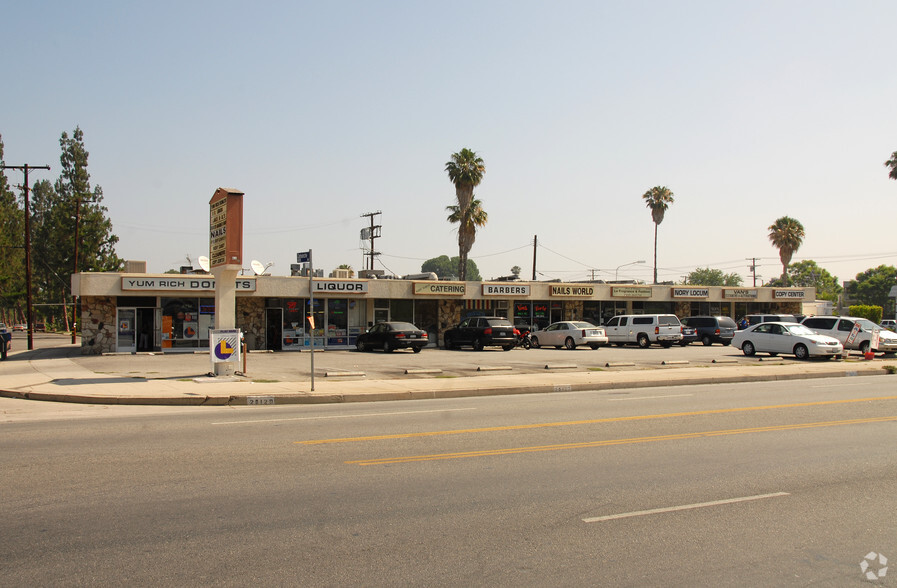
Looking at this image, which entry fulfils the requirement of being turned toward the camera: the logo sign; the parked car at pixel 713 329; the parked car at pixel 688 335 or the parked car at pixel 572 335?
the logo sign

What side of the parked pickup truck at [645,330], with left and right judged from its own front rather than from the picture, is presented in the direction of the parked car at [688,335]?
right

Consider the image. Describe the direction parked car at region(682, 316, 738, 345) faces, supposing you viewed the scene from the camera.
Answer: facing away from the viewer and to the left of the viewer

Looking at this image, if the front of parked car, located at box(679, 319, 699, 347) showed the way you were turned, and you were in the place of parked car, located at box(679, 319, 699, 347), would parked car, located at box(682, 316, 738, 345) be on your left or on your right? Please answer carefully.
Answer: on your right

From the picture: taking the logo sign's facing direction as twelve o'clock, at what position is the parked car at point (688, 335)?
The parked car is roughly at 8 o'clock from the logo sign.

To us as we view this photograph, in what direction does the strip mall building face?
facing the viewer and to the right of the viewer

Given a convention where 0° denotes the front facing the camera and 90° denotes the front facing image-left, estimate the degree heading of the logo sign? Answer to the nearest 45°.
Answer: approximately 0°

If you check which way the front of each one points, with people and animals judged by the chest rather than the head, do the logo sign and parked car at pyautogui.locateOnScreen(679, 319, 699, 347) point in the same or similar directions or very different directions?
very different directions

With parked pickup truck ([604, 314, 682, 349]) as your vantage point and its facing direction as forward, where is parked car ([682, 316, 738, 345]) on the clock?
parked car ([682, 316, 738, 345]) is roughly at 3 o'clock from parked pickup truck ([604, 314, 682, 349]).

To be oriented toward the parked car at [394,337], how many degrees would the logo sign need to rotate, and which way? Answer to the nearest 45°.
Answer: approximately 135° to its left

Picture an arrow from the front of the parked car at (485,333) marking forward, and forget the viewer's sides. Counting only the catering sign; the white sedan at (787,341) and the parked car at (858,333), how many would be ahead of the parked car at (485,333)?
1

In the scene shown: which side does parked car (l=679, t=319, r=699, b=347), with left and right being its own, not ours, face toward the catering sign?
left

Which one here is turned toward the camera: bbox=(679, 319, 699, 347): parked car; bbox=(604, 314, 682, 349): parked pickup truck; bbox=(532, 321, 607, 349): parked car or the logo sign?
the logo sign

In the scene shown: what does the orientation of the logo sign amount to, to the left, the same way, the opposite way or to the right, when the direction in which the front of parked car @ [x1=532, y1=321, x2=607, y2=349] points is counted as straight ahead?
the opposite way

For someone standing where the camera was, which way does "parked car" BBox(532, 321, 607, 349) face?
facing away from the viewer and to the left of the viewer

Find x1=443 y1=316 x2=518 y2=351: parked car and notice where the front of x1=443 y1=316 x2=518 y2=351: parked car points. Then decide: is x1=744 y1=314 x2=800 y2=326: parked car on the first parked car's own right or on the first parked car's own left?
on the first parked car's own right
